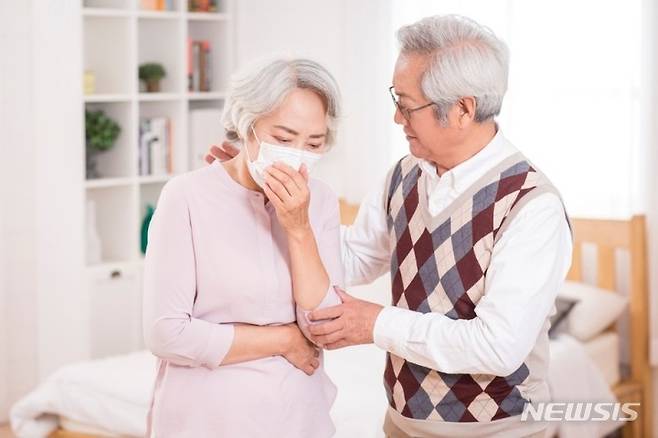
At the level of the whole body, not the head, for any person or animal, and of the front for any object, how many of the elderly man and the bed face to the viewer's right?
0

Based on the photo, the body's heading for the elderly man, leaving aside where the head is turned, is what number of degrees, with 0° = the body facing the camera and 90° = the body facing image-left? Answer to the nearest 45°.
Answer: approximately 45°

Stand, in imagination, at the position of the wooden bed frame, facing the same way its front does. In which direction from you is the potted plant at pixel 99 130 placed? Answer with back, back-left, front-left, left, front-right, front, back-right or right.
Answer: front-right

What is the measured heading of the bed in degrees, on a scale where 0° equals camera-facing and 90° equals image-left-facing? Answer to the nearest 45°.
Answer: approximately 45°

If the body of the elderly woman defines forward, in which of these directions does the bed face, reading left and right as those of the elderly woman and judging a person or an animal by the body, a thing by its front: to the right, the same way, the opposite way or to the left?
to the right

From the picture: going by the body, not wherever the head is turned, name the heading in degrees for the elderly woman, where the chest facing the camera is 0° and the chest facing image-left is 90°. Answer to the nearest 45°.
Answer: approximately 315°

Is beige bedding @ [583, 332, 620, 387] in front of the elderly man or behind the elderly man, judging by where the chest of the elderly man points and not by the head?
behind

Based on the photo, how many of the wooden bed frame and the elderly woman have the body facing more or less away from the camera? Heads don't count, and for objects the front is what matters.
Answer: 0

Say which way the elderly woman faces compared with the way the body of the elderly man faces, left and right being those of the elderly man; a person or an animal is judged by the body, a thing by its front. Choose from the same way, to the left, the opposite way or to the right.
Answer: to the left

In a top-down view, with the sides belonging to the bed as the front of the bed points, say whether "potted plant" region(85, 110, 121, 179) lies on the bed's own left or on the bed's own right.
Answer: on the bed's own right

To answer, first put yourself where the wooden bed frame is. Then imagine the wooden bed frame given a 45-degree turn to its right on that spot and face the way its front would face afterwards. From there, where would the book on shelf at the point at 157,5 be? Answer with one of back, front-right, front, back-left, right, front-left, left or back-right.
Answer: front

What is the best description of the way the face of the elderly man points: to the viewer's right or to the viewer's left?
to the viewer's left
